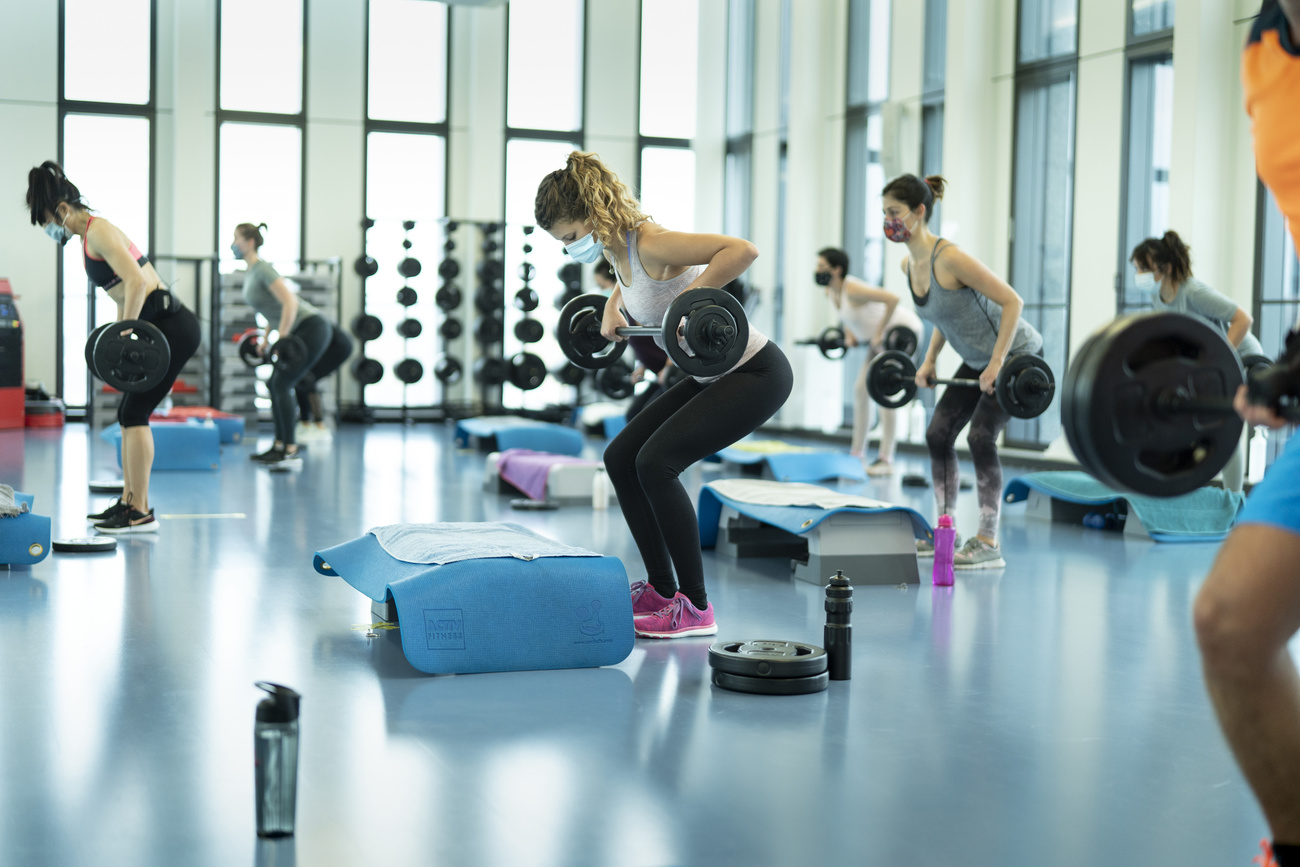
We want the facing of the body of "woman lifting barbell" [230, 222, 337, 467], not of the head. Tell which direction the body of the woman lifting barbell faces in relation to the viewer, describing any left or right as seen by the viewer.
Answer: facing to the left of the viewer

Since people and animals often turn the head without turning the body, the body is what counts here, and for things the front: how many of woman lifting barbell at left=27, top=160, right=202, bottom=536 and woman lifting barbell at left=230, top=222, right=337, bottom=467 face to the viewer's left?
2

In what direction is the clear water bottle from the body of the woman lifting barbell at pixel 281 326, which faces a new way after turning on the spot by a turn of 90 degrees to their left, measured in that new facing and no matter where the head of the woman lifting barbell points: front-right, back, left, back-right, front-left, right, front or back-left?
front

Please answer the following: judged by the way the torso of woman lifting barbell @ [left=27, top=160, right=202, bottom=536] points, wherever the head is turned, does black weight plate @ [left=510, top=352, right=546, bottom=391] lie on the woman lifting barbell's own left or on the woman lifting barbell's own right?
on the woman lifting barbell's own right

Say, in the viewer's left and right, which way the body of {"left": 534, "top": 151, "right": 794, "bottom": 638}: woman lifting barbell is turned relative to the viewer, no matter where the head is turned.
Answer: facing the viewer and to the left of the viewer

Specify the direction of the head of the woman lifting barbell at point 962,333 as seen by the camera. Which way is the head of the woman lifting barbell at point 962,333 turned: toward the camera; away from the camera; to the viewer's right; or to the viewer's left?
to the viewer's left

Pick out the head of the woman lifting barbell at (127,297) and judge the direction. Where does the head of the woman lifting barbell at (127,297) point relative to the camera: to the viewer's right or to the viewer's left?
to the viewer's left

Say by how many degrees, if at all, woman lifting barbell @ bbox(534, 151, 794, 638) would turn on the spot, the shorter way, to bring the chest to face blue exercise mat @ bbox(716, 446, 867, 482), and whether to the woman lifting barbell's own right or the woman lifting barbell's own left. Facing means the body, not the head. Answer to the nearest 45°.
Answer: approximately 135° to the woman lifting barbell's own right

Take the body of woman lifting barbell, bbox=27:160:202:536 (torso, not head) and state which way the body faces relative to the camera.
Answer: to the viewer's left
